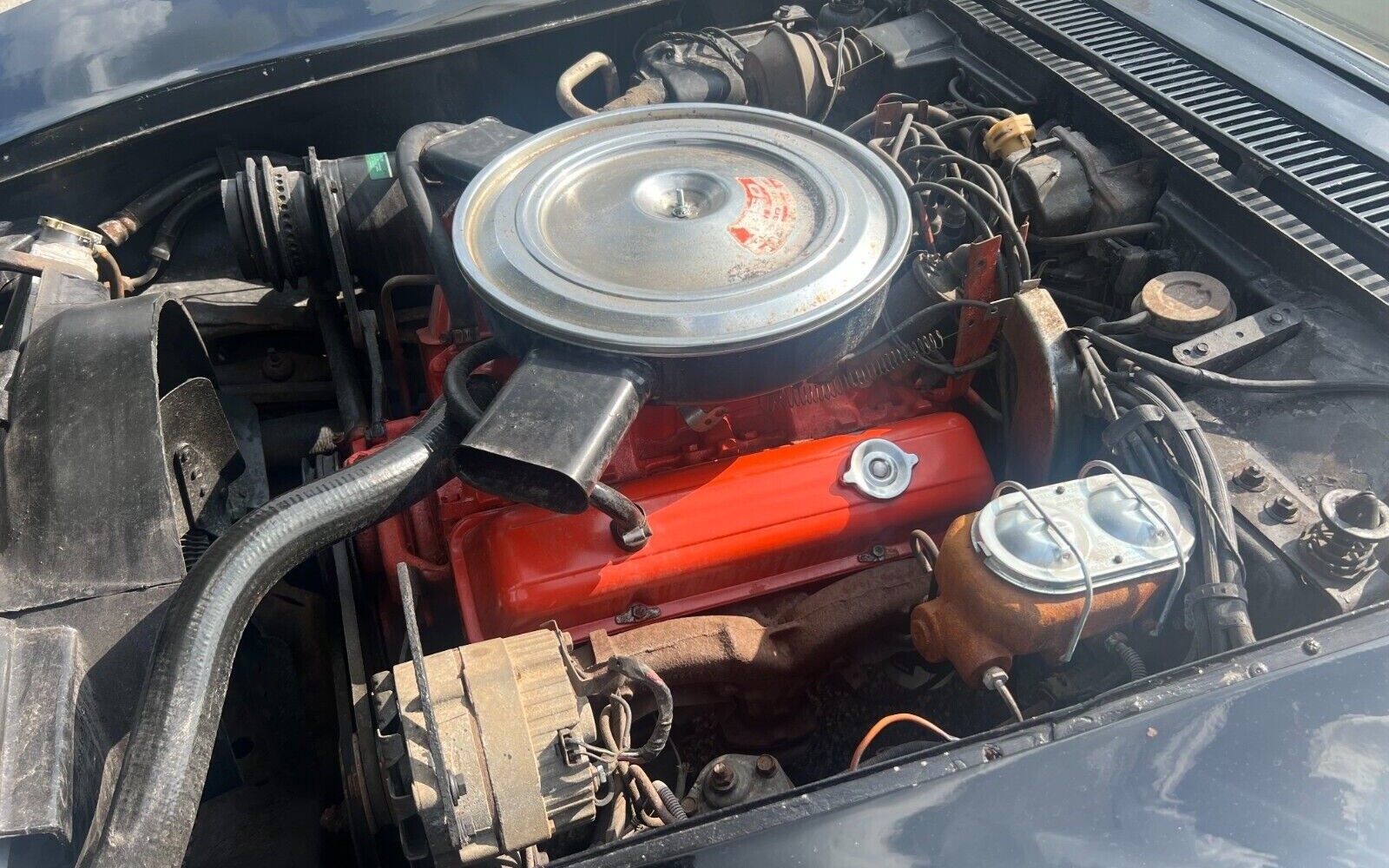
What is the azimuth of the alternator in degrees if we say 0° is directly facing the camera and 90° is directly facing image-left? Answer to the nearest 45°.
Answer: approximately 90°

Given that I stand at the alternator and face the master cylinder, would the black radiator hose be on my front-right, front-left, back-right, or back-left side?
back-left
